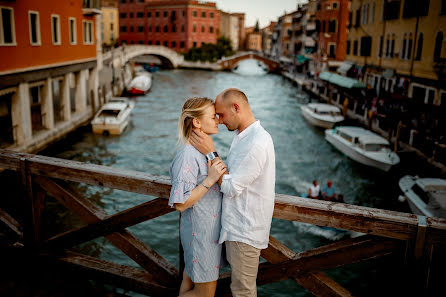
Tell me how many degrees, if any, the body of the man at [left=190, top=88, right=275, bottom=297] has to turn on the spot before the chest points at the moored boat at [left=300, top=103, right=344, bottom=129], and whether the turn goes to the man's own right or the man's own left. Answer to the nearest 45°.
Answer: approximately 90° to the man's own right

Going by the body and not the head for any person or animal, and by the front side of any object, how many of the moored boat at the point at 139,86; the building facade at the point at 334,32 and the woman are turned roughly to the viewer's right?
1

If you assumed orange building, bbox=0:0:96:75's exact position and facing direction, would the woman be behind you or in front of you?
in front

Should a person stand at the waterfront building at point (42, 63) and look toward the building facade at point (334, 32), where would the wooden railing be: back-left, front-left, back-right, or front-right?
back-right

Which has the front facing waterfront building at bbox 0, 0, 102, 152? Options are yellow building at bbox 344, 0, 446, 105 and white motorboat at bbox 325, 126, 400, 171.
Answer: the yellow building

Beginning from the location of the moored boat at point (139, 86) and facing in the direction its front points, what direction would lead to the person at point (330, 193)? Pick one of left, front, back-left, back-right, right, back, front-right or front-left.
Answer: front-left

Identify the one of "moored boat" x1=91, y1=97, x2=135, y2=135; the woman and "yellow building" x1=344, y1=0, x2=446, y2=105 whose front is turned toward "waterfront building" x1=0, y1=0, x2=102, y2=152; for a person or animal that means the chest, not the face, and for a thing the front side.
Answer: the yellow building

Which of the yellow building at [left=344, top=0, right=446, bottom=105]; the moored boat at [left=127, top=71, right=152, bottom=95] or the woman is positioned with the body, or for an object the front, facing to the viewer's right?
the woman

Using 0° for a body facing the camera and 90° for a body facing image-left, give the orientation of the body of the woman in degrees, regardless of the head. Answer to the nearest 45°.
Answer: approximately 270°

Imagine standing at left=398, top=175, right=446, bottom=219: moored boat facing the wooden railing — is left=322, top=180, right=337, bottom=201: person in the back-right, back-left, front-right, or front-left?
front-right

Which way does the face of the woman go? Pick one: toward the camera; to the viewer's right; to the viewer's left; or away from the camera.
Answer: to the viewer's right

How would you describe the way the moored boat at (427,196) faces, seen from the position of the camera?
facing away from the viewer and to the left of the viewer

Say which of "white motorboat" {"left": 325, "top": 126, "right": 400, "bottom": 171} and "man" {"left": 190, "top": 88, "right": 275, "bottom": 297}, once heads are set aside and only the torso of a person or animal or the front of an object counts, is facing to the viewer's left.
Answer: the man

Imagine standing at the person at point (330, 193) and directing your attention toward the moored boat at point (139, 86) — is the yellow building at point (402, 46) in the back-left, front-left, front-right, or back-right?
front-right

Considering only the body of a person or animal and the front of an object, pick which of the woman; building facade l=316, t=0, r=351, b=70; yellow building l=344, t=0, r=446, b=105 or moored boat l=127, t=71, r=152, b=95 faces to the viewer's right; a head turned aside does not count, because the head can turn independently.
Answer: the woman

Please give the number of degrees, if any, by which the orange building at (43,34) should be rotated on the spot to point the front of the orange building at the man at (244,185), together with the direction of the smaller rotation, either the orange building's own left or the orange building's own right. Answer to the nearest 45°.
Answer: approximately 45° to the orange building's own right

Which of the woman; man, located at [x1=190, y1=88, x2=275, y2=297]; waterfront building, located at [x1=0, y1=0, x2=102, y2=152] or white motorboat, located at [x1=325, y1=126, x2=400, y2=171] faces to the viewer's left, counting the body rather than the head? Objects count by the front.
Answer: the man
